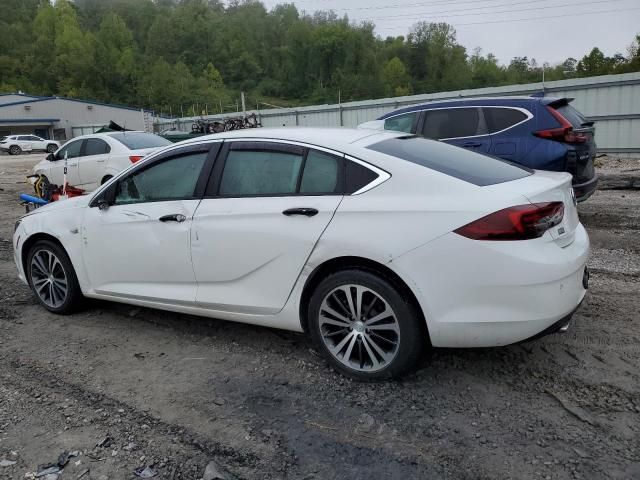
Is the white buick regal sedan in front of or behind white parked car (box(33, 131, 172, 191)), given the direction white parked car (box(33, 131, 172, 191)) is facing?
behind

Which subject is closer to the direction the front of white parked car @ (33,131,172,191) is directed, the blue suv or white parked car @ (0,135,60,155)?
the white parked car

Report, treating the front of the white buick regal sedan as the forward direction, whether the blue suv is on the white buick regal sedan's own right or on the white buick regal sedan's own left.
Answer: on the white buick regal sedan's own right

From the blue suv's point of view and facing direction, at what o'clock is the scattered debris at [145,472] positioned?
The scattered debris is roughly at 8 o'clock from the blue suv.

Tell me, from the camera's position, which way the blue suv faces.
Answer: facing away from the viewer and to the left of the viewer

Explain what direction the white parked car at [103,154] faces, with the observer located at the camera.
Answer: facing away from the viewer and to the left of the viewer

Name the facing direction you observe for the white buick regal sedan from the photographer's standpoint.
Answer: facing away from the viewer and to the left of the viewer
